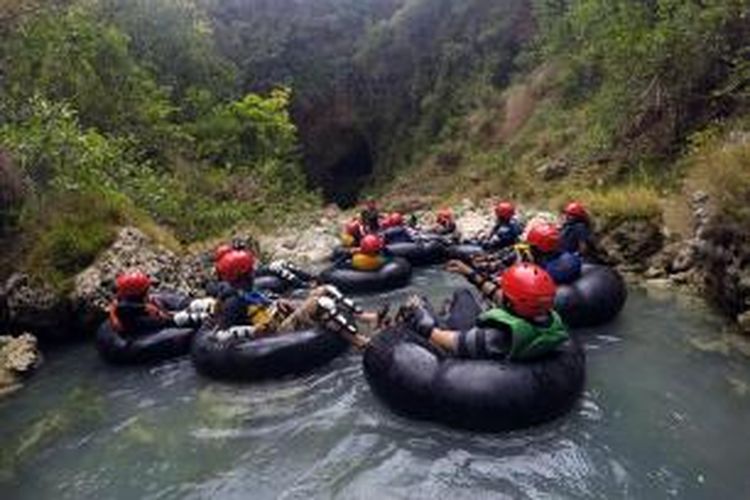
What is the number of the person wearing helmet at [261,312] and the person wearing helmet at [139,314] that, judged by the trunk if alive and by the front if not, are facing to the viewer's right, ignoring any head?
2

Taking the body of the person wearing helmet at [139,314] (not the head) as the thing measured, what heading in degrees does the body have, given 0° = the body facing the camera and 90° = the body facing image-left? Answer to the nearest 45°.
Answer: approximately 270°

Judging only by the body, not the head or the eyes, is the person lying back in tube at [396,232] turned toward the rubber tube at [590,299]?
no

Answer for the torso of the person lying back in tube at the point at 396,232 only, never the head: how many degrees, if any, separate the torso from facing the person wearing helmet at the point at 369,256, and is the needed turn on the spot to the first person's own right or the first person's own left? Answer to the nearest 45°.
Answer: approximately 90° to the first person's own right

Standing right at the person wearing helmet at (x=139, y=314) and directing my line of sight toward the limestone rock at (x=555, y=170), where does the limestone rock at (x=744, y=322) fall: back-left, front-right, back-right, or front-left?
front-right

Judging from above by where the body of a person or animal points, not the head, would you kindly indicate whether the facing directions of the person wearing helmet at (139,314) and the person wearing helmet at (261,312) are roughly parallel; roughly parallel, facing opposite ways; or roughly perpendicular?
roughly parallel

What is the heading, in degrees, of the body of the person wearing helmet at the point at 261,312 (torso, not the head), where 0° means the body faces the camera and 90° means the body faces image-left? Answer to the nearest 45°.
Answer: approximately 270°

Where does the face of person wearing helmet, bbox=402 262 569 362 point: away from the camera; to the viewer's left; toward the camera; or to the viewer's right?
away from the camera
